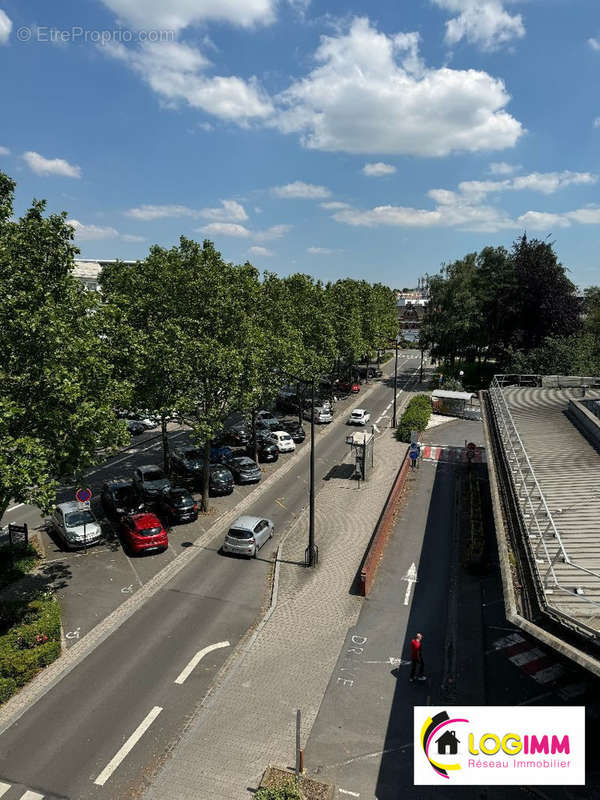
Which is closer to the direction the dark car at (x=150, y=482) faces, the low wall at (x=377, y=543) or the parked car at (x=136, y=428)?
the low wall

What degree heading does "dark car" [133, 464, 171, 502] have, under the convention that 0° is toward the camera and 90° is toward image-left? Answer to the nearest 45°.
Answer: approximately 315°

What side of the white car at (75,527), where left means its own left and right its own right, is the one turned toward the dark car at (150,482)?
left

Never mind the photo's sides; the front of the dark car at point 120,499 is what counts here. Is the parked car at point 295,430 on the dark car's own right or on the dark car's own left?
on the dark car's own left

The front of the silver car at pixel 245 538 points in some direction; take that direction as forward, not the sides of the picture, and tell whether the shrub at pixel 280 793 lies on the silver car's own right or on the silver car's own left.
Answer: on the silver car's own right

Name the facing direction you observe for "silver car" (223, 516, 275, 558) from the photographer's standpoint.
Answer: facing away from the viewer and to the right of the viewer

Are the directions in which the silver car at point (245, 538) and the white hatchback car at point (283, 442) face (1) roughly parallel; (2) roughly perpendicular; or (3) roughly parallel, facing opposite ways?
roughly perpendicular

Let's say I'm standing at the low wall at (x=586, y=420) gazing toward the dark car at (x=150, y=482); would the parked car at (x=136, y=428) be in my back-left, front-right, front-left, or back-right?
front-right

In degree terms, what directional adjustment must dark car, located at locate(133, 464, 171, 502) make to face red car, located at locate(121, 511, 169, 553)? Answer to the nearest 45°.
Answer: approximately 45° to its right
